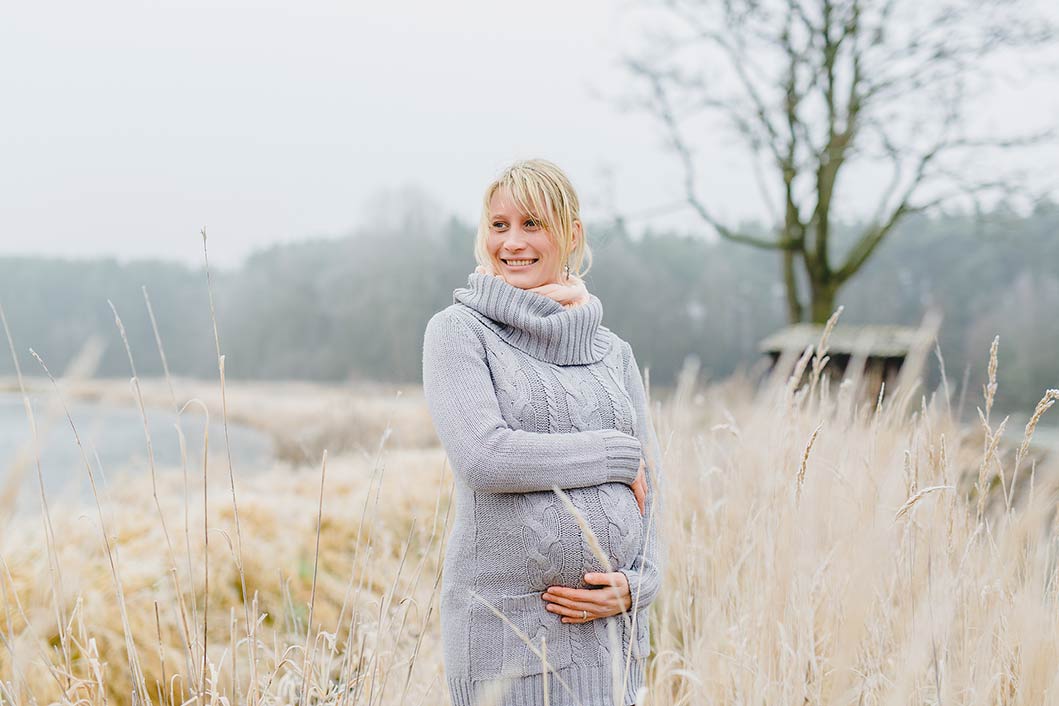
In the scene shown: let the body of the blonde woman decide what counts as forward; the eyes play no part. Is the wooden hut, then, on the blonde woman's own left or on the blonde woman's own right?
on the blonde woman's own left
